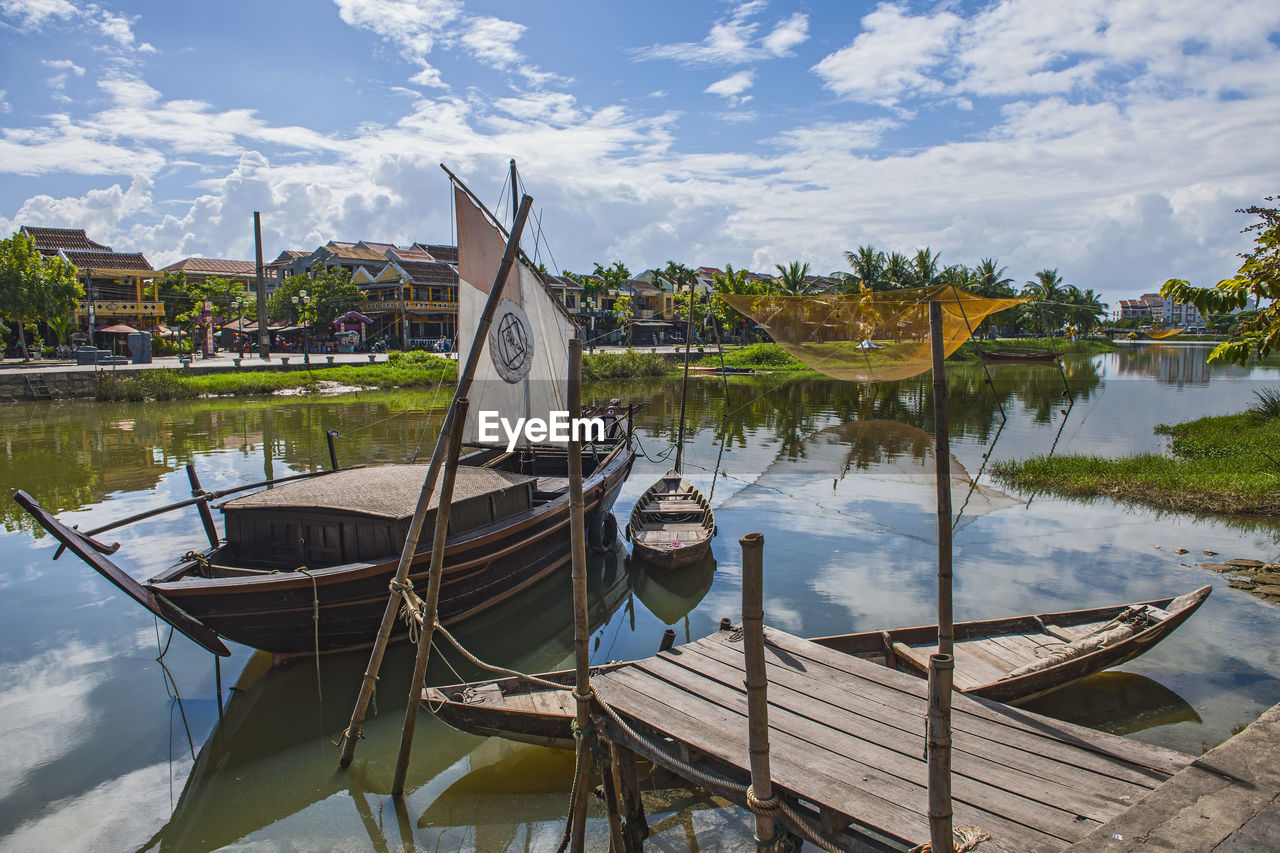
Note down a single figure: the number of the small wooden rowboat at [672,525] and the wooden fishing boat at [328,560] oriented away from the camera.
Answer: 1

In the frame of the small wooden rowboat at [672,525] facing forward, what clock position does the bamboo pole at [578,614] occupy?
The bamboo pole is roughly at 6 o'clock from the small wooden rowboat.

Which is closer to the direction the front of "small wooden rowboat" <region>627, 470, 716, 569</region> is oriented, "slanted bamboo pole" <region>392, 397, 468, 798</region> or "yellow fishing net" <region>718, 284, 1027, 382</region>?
the yellow fishing net

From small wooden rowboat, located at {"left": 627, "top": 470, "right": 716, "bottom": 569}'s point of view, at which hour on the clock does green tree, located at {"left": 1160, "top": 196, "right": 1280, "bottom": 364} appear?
The green tree is roughly at 3 o'clock from the small wooden rowboat.

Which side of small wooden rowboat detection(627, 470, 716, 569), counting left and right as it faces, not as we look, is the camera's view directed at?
back

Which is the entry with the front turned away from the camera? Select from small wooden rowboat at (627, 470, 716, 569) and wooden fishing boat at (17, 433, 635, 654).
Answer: the small wooden rowboat

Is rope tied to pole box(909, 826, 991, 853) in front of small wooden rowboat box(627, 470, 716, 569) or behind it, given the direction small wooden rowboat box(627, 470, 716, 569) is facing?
behind

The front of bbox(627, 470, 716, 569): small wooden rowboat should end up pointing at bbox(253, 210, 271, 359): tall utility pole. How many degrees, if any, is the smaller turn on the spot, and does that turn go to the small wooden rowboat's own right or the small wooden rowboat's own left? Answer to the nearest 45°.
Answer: approximately 45° to the small wooden rowboat's own left

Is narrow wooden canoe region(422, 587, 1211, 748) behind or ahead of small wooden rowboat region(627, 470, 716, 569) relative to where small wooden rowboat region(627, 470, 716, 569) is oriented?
behind

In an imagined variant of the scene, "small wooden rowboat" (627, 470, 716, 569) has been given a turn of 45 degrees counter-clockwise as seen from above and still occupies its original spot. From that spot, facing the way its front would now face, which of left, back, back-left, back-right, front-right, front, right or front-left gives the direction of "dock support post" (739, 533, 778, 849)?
back-left

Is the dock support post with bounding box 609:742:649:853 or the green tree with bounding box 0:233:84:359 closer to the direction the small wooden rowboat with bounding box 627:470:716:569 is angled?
the green tree

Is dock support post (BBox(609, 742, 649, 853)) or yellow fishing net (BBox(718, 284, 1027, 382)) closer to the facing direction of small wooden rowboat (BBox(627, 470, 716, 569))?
the yellow fishing net
